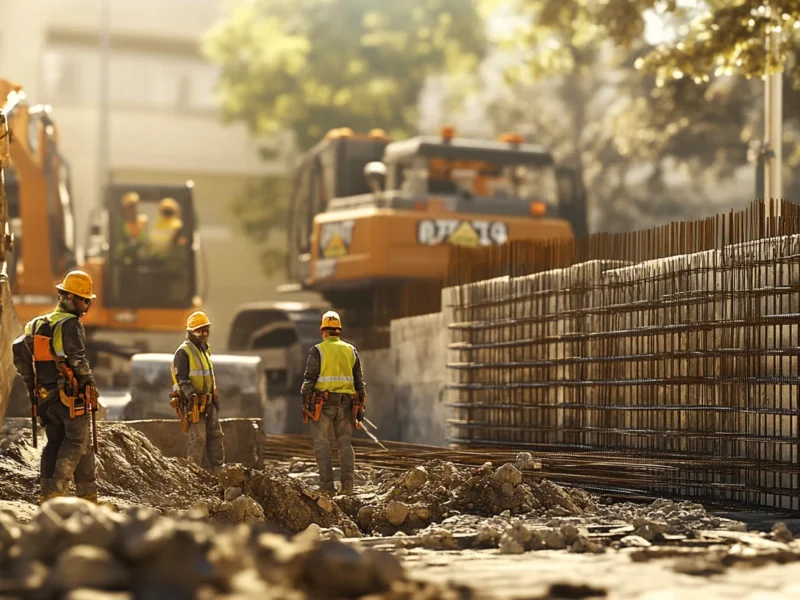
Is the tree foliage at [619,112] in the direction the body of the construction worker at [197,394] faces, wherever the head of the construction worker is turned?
no

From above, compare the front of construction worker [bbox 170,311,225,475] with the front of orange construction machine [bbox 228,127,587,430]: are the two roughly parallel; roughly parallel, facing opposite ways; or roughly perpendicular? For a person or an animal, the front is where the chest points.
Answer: roughly parallel, facing opposite ways

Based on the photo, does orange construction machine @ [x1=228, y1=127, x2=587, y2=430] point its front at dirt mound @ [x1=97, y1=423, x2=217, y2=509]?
no

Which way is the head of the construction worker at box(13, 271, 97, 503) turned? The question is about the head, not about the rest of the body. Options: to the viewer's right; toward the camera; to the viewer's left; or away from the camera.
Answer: to the viewer's right

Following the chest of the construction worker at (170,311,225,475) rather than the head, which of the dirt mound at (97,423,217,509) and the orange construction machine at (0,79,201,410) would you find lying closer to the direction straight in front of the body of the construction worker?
the dirt mound

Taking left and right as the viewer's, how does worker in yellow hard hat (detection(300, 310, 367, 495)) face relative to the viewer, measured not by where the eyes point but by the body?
facing away from the viewer

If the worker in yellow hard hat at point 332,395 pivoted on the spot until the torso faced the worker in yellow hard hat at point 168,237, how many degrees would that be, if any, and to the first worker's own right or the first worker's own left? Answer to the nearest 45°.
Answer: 0° — they already face them

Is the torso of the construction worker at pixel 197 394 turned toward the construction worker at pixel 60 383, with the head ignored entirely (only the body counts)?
no
